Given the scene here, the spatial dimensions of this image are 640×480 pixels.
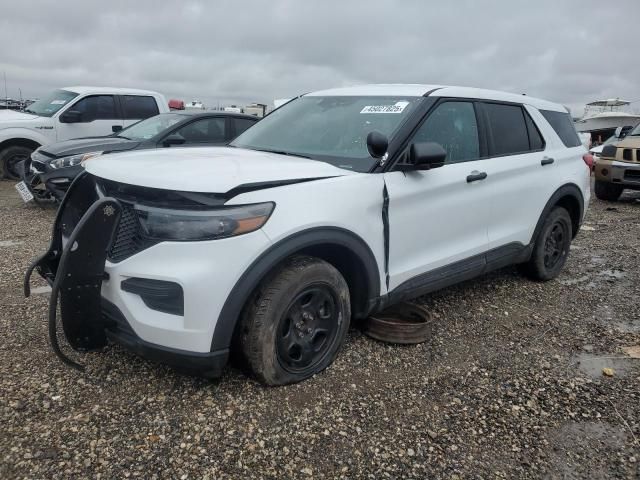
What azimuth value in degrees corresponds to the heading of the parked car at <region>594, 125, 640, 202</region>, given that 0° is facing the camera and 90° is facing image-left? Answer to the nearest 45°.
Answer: approximately 45°

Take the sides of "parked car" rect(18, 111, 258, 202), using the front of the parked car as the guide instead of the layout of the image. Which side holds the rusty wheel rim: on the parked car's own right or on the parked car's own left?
on the parked car's own left

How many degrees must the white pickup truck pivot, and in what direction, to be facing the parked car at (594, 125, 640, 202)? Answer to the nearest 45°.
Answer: approximately 135° to its left
